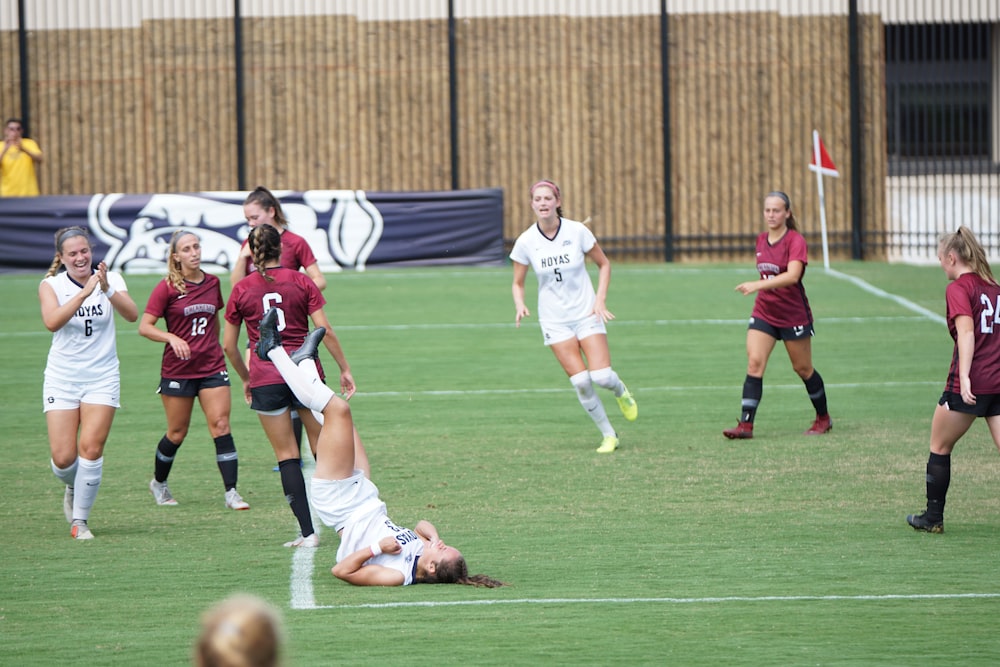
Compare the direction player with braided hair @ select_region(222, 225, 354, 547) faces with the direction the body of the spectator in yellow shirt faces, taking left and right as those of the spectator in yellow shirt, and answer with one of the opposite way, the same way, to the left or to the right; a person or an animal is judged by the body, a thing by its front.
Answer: the opposite way

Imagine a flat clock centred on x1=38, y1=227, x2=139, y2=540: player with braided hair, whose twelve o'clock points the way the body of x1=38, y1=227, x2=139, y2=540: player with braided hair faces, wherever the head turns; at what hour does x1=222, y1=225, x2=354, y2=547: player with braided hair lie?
x1=222, y1=225, x2=354, y2=547: player with braided hair is roughly at 10 o'clock from x1=38, y1=227, x2=139, y2=540: player with braided hair.

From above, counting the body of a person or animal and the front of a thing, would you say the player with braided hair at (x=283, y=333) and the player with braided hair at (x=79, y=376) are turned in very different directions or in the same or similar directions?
very different directions

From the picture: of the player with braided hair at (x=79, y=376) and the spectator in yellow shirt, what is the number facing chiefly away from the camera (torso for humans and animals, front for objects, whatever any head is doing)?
0

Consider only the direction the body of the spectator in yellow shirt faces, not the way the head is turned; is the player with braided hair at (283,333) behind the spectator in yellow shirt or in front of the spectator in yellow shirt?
in front

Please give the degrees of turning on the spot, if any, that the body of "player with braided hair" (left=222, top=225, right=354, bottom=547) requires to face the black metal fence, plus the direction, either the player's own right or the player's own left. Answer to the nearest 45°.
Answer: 0° — they already face it

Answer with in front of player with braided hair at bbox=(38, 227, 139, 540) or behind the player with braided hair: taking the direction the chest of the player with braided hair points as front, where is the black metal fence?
behind

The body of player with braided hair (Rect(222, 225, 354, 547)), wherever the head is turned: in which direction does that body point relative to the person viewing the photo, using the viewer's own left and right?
facing away from the viewer

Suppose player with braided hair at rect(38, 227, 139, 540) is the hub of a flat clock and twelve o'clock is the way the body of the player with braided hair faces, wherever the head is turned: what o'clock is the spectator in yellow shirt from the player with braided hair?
The spectator in yellow shirt is roughly at 6 o'clock from the player with braided hair.

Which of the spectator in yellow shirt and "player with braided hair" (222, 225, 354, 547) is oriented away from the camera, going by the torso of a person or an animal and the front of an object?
the player with braided hair

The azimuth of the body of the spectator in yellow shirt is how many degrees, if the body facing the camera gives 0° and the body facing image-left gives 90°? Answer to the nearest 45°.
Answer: approximately 0°
